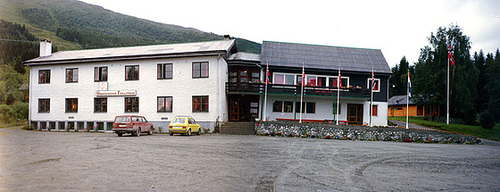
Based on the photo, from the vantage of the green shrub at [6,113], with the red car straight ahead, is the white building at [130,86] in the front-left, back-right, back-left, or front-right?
front-left

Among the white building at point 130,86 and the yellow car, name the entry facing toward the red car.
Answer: the white building

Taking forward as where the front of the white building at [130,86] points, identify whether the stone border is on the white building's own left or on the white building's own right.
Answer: on the white building's own left

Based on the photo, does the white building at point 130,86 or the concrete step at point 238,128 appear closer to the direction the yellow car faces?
the concrete step

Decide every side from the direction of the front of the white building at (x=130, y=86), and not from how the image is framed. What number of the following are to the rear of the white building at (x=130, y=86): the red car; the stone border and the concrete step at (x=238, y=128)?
0

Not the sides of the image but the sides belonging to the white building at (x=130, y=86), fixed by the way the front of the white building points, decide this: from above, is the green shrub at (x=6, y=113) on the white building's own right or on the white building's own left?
on the white building's own right

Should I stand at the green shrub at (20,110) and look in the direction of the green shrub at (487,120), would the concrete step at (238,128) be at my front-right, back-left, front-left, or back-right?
front-right

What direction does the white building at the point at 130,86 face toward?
toward the camera
